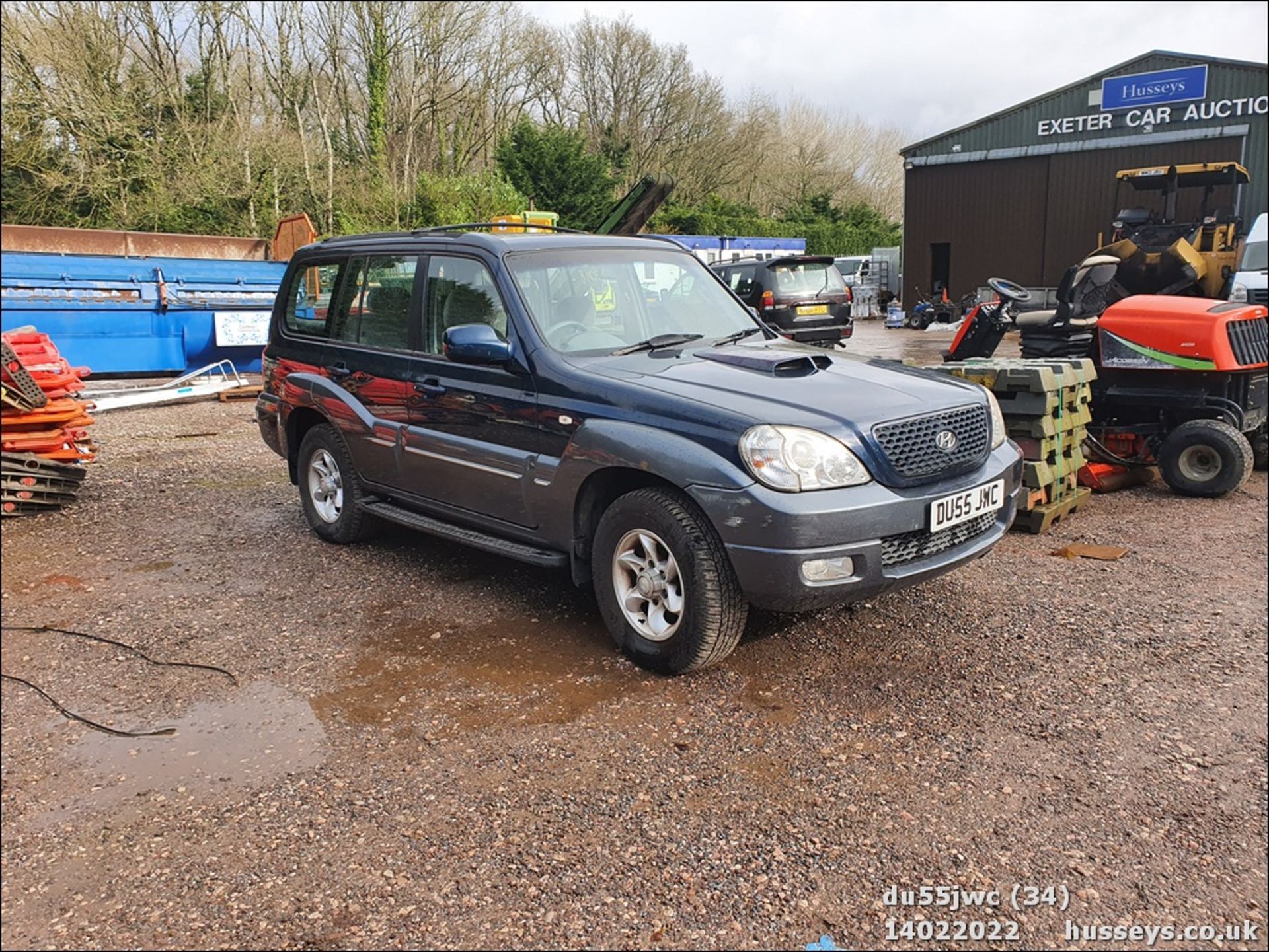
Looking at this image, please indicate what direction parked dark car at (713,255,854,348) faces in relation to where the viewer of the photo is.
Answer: facing away from the viewer and to the left of the viewer

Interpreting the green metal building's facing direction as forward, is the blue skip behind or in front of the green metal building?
in front

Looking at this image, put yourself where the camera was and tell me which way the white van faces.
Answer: facing the viewer and to the left of the viewer

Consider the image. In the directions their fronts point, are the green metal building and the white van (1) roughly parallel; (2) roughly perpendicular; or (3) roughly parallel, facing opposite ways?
roughly parallel

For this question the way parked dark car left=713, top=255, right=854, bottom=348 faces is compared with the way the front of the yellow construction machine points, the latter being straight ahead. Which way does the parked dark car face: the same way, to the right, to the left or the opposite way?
to the right

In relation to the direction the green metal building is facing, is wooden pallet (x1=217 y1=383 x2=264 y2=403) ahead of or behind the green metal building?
ahead

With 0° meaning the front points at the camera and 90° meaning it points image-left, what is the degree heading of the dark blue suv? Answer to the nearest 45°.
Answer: approximately 315°

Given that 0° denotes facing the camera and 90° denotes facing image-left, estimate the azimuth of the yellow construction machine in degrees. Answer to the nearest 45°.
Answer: approximately 45°

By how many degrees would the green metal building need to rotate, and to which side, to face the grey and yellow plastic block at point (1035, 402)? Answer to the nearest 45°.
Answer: approximately 45° to its left

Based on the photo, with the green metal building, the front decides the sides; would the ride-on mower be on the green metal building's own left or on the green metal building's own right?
on the green metal building's own left

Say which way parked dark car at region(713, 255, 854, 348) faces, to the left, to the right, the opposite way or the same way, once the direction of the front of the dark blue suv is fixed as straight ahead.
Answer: the opposite way

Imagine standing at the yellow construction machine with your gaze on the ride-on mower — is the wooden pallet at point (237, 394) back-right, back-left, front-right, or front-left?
front-right

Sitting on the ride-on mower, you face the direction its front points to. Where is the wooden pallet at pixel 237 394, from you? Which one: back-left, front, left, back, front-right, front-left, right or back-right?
front-left
